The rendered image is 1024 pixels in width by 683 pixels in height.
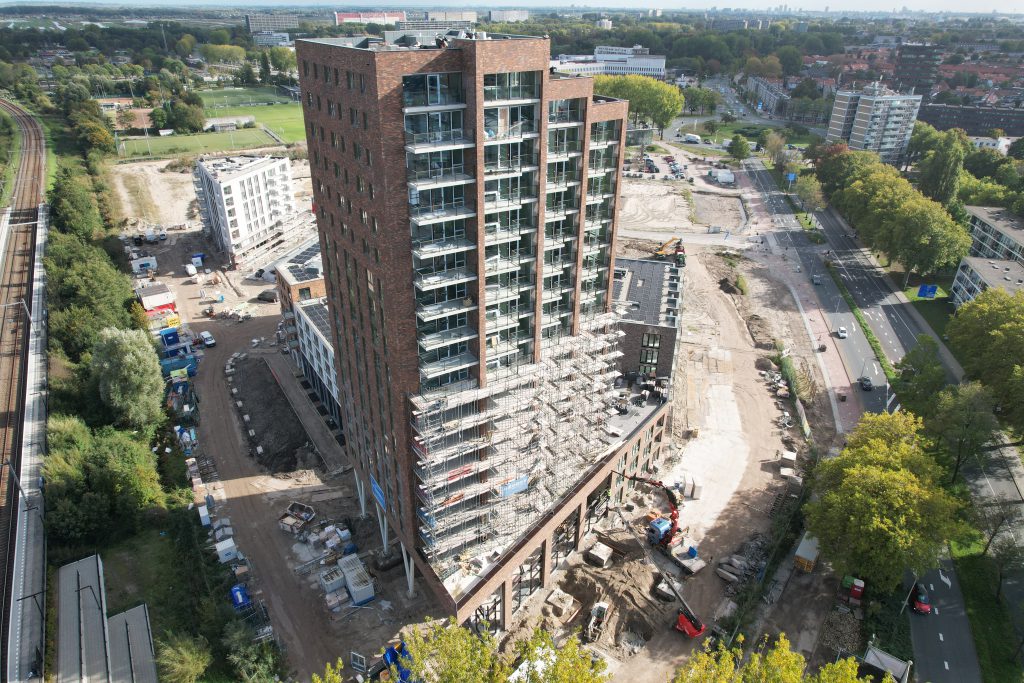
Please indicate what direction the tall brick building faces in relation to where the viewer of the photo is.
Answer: facing the viewer and to the right of the viewer

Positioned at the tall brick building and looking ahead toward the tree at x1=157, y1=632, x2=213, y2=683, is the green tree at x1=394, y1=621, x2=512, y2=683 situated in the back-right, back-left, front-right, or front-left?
front-left

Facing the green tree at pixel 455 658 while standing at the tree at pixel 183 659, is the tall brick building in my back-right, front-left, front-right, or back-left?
front-left
